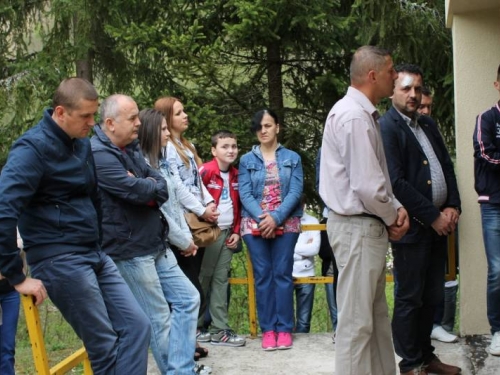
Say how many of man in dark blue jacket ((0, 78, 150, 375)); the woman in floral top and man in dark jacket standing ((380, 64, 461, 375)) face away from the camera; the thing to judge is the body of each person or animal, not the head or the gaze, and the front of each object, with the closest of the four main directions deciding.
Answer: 0

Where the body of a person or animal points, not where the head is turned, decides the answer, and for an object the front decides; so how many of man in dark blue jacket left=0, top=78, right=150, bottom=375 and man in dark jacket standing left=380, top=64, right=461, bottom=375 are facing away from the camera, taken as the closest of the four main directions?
0

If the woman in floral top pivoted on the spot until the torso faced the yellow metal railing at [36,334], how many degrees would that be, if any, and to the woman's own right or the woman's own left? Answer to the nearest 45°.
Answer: approximately 45° to the woman's own right

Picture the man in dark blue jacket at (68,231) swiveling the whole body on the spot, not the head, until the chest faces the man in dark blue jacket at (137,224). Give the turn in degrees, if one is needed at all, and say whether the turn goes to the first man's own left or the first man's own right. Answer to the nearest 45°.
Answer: approximately 90° to the first man's own left

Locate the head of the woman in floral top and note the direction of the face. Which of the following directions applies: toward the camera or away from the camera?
toward the camera

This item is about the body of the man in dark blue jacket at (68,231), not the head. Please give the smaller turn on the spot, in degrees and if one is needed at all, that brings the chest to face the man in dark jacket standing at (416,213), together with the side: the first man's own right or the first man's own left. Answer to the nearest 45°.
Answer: approximately 45° to the first man's own left

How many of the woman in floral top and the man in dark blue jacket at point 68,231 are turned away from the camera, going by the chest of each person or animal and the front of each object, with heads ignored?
0

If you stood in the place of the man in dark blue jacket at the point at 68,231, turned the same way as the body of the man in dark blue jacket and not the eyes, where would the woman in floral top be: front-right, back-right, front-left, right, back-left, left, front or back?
left

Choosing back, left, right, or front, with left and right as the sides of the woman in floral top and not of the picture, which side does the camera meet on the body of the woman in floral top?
front

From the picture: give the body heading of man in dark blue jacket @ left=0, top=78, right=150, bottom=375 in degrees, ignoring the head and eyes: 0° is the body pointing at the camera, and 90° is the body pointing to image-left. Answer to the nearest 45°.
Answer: approximately 315°

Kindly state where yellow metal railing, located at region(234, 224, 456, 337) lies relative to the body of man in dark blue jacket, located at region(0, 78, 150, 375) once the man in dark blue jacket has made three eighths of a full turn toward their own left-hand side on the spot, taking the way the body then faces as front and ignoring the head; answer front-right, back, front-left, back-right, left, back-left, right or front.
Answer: front-right

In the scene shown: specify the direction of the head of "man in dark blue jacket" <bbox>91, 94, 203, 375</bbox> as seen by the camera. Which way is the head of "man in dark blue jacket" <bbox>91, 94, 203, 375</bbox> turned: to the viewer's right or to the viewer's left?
to the viewer's right

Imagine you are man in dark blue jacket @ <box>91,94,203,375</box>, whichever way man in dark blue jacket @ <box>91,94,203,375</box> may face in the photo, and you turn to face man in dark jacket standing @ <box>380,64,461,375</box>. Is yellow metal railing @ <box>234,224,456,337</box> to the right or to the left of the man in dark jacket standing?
left
